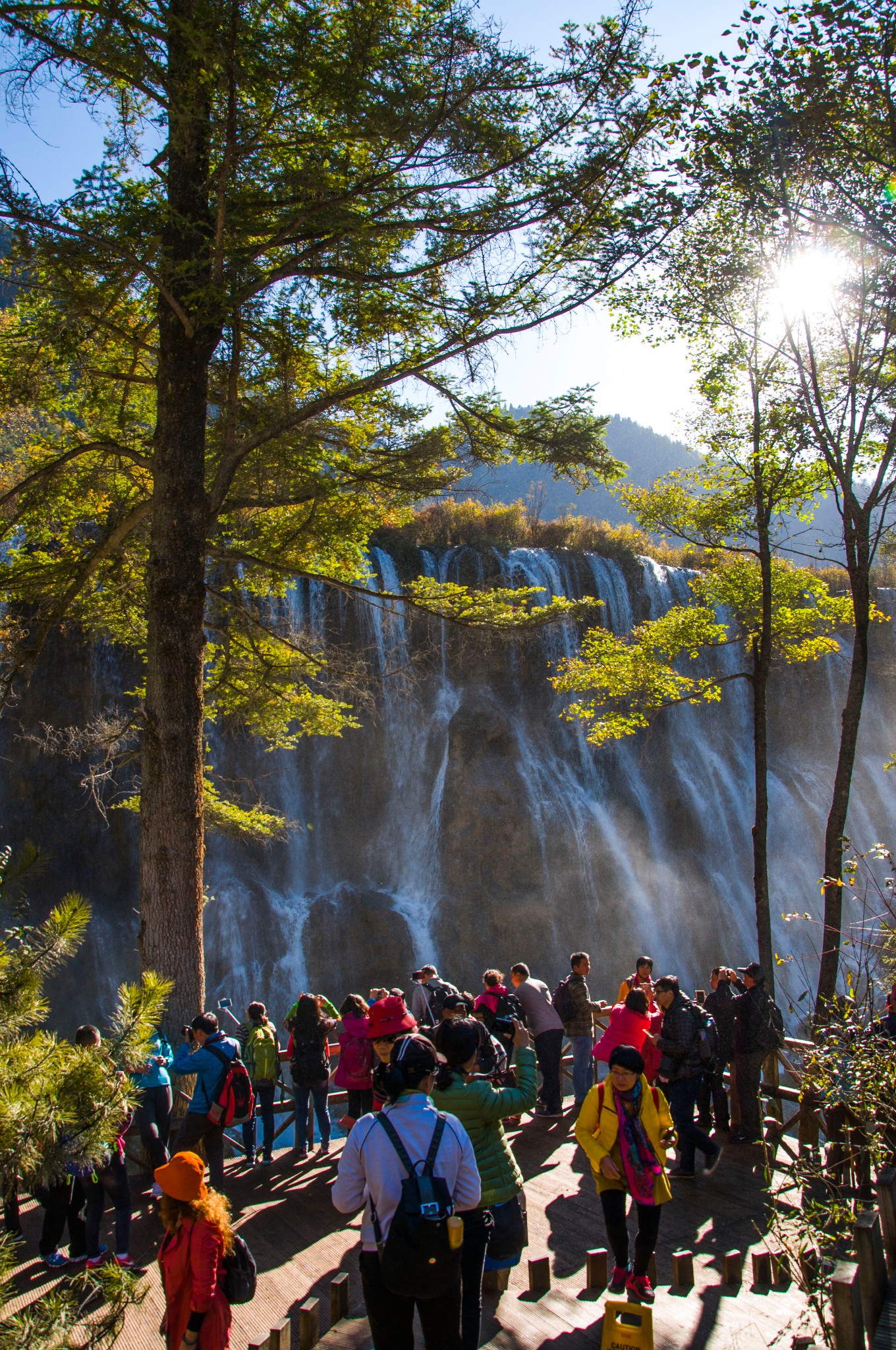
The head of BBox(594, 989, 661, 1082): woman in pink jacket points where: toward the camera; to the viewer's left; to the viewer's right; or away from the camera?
away from the camera

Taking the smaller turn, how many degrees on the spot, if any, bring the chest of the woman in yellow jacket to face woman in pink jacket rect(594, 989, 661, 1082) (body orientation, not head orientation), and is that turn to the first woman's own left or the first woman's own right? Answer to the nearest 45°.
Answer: approximately 180°

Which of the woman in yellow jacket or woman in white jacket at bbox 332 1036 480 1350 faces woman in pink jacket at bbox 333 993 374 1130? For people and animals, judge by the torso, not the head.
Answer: the woman in white jacket

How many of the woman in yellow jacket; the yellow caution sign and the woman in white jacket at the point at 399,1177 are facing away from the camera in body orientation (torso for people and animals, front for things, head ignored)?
1

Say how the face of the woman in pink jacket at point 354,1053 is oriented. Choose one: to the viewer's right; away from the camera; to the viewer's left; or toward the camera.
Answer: away from the camera

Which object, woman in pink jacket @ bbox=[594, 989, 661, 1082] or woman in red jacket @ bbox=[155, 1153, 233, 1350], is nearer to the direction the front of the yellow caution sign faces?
the woman in red jacket

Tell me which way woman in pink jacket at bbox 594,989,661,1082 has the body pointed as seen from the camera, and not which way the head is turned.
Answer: away from the camera

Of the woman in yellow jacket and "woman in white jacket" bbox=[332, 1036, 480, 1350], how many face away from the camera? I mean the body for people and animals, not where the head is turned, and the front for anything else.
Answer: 1

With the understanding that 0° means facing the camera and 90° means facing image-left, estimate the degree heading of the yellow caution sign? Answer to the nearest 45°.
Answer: approximately 0°

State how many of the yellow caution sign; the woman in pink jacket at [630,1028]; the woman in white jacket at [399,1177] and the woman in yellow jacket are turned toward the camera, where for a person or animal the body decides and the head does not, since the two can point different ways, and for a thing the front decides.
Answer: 2

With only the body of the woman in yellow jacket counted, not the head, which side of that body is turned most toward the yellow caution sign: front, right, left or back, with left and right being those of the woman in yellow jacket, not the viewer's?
front

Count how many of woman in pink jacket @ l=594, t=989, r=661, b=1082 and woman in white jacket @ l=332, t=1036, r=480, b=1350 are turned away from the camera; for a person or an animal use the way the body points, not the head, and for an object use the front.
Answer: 2

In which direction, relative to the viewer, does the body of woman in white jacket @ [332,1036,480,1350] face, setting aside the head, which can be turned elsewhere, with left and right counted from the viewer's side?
facing away from the viewer

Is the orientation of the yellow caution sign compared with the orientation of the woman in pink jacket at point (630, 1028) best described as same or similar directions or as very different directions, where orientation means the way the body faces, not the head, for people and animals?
very different directions

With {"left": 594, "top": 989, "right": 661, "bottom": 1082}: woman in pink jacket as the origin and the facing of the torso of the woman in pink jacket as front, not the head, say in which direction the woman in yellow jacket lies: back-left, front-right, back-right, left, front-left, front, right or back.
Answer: back
